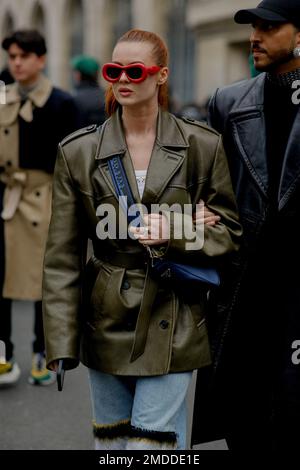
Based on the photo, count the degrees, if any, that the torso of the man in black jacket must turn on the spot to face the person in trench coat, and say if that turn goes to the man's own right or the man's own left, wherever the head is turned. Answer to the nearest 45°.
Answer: approximately 135° to the man's own right

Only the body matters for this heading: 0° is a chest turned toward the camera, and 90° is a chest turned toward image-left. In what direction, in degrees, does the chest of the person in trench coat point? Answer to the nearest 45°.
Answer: approximately 45°

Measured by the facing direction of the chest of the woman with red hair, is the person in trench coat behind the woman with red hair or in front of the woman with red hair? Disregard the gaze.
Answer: behind

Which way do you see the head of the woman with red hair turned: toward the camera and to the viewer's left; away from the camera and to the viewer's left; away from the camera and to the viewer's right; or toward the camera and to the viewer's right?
toward the camera and to the viewer's left

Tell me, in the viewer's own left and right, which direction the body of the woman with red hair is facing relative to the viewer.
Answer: facing the viewer

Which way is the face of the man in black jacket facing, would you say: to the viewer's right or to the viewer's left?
to the viewer's left

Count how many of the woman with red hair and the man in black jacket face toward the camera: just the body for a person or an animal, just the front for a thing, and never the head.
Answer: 2

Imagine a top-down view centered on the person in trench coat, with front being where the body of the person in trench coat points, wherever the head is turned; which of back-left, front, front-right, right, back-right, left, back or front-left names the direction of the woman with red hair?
front-left

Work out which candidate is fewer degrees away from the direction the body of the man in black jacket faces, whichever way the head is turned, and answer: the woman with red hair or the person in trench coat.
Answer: the woman with red hair

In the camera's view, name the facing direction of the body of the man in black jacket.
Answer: toward the camera
